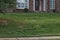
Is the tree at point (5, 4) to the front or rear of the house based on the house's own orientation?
to the front

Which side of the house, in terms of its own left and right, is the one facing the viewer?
front
